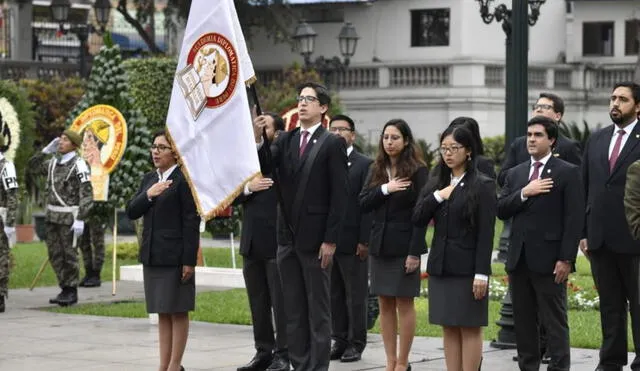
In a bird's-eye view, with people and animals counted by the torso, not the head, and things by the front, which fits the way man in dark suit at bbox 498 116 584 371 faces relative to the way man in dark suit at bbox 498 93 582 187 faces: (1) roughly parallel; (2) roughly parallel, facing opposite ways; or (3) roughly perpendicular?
roughly parallel

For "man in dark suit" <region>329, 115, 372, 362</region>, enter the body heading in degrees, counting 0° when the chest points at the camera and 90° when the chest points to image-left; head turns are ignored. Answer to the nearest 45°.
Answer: approximately 45°

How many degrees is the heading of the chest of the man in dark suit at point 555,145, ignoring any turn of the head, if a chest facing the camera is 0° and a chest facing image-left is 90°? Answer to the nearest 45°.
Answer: approximately 45°

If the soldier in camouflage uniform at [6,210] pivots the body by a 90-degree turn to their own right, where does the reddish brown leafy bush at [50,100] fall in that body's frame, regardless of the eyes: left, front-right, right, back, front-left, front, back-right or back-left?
front-right

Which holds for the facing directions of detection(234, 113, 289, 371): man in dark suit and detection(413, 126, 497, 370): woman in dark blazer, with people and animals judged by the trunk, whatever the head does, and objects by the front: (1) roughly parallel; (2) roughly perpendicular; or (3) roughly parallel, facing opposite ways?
roughly parallel

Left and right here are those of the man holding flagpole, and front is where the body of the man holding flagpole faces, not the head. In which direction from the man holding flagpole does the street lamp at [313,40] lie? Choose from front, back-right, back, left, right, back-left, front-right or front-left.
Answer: back-right

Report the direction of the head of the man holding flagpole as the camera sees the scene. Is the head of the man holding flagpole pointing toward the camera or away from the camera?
toward the camera

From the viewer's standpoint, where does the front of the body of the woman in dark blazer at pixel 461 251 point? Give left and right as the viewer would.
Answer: facing the viewer and to the left of the viewer

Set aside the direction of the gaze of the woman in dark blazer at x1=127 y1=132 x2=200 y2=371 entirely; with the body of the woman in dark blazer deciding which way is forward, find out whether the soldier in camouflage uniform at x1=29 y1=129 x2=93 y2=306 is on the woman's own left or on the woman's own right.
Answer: on the woman's own right
